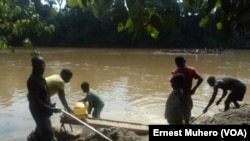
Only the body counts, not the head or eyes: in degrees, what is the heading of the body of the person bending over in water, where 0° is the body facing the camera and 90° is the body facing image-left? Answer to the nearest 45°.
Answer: approximately 90°

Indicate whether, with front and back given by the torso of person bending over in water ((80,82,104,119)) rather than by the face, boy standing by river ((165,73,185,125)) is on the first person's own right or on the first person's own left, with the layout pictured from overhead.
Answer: on the first person's own left
